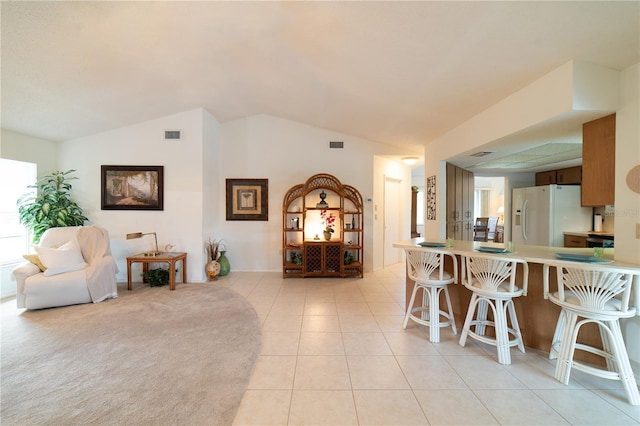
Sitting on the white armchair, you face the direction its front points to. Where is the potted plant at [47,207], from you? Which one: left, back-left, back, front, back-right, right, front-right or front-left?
back-right

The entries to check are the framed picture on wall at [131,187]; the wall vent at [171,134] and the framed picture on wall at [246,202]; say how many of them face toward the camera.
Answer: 3

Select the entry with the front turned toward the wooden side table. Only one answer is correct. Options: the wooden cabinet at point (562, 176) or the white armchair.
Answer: the wooden cabinet

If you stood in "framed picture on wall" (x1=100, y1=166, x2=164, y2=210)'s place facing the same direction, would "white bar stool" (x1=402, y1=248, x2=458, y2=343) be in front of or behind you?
in front

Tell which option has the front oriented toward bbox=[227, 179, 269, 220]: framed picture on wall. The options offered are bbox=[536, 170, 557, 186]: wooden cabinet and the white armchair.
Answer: the wooden cabinet

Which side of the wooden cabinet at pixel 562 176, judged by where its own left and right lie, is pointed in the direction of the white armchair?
front

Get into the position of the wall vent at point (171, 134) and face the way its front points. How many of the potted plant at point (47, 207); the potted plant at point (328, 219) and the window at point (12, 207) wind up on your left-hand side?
1

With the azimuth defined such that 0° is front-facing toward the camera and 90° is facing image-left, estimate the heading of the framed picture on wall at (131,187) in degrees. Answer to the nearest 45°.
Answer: approximately 0°

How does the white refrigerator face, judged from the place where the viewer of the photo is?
facing the viewer and to the left of the viewer

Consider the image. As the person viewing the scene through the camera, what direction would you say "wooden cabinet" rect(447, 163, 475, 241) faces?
facing the viewer and to the right of the viewer

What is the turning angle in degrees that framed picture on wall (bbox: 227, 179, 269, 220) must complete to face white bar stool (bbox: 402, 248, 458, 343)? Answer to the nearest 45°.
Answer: approximately 45° to its left

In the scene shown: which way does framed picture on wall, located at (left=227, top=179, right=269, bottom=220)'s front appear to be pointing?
toward the camera

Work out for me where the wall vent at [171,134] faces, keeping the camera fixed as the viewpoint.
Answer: facing the viewer

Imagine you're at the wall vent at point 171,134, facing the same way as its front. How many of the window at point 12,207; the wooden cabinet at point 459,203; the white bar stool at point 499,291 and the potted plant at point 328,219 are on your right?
1
